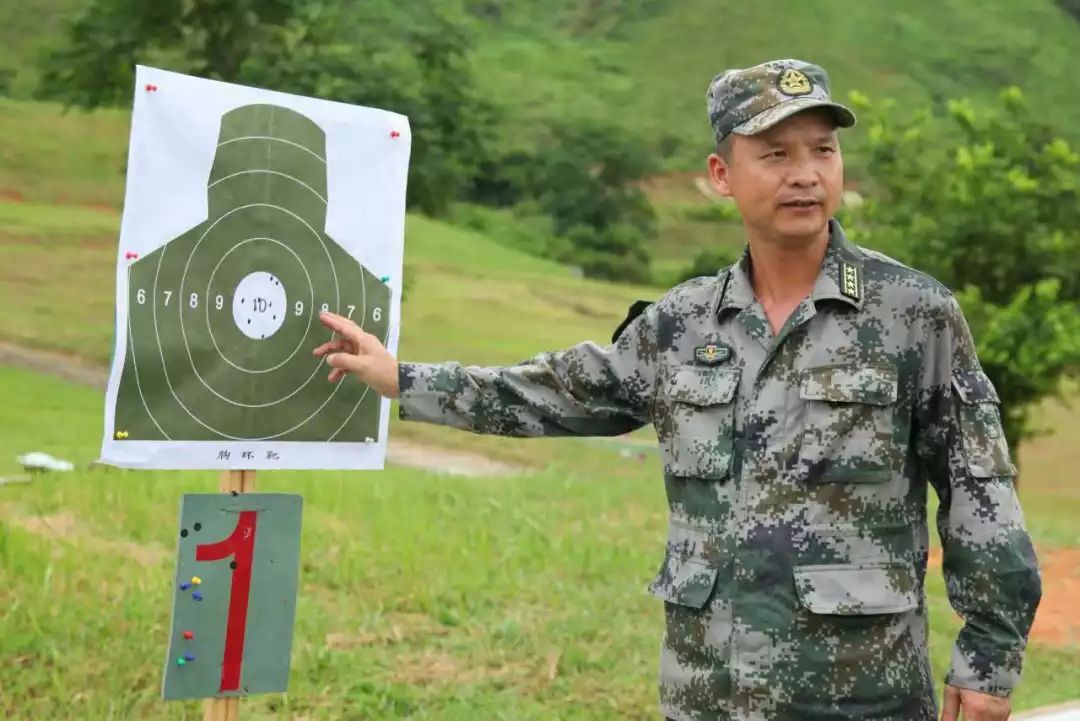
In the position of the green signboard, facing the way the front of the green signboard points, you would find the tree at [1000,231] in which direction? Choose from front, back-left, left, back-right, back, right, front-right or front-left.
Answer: back-left

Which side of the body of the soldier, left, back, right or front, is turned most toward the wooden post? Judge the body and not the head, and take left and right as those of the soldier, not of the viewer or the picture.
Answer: right

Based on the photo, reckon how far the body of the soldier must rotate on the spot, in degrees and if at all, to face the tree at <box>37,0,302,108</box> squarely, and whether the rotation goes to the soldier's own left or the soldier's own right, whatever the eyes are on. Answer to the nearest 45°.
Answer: approximately 90° to the soldier's own right

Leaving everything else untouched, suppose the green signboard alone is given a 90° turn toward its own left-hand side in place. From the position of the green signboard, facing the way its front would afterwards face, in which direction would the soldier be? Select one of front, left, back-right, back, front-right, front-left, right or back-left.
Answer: front-right

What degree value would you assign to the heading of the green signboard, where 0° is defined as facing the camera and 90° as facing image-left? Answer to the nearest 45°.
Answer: approximately 0°

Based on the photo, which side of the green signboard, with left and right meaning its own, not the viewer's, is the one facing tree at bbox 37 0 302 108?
back

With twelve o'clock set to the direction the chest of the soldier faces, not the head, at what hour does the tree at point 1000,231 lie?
The tree is roughly at 5 o'clock from the soldier.

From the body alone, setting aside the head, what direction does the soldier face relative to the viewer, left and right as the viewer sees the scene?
facing the viewer and to the left of the viewer
